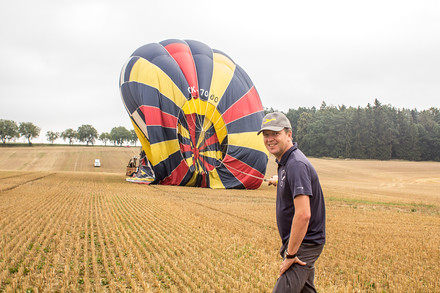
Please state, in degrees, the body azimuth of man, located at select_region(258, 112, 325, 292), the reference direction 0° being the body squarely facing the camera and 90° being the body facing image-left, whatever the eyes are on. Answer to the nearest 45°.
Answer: approximately 90°

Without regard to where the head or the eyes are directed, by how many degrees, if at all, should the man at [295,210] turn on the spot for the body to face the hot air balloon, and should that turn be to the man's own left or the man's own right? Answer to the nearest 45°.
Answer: approximately 90° to the man's own right
